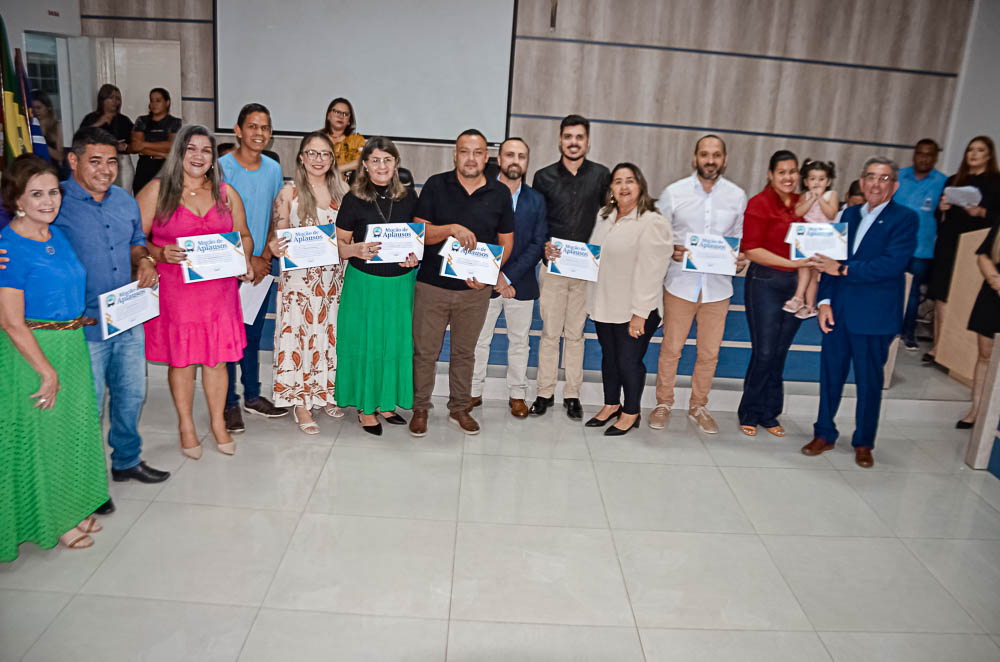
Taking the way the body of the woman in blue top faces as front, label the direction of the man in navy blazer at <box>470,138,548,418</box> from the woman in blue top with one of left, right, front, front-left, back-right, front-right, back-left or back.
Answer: front-left

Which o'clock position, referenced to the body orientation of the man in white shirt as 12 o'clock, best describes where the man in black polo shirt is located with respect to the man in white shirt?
The man in black polo shirt is roughly at 2 o'clock from the man in white shirt.

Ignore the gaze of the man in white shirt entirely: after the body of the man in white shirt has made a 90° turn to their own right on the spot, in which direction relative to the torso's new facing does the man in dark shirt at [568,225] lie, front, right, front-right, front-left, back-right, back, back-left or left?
front

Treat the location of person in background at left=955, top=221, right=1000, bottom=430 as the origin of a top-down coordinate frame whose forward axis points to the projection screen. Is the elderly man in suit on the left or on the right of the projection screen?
left

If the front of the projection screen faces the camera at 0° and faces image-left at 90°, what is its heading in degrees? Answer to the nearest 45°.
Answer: approximately 0°

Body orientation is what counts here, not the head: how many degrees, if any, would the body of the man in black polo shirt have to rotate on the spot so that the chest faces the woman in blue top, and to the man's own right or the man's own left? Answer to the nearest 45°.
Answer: approximately 45° to the man's own right

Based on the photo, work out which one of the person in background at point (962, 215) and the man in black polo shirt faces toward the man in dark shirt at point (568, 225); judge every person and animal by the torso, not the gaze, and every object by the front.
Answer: the person in background

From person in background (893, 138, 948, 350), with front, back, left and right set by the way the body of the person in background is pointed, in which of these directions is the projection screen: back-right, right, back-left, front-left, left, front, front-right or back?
right

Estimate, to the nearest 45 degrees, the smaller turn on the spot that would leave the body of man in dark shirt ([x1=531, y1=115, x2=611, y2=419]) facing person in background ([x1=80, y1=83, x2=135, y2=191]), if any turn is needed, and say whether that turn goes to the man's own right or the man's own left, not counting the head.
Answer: approximately 135° to the man's own right

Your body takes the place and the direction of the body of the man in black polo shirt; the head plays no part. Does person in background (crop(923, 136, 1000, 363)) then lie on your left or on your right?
on your left
